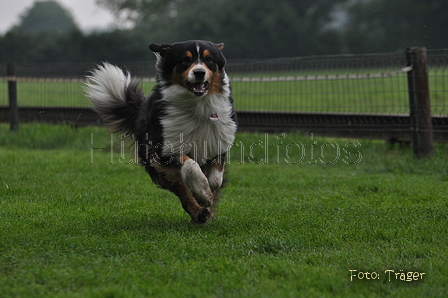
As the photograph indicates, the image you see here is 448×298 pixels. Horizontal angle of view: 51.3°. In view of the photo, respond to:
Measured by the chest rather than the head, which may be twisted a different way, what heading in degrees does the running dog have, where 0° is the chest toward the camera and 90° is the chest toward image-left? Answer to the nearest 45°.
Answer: approximately 315°

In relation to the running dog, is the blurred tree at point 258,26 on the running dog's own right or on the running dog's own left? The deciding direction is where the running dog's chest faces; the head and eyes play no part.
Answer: on the running dog's own left
